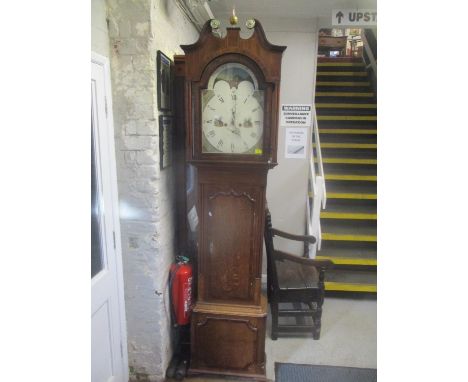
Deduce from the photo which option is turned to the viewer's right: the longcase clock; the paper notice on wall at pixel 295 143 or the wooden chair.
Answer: the wooden chair

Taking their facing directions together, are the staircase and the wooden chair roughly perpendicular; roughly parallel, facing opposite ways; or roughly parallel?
roughly perpendicular

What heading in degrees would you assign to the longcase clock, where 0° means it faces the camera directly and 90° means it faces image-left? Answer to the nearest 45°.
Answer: approximately 0°

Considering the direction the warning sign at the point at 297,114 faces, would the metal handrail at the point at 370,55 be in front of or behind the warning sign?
behind

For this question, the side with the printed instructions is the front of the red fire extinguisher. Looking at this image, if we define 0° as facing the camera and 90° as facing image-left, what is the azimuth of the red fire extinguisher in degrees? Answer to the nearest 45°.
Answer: approximately 315°

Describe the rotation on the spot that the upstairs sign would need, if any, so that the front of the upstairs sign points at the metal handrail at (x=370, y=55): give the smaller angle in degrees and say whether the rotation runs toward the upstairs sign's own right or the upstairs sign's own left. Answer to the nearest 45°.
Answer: approximately 180°

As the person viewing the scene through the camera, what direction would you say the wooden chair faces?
facing to the right of the viewer

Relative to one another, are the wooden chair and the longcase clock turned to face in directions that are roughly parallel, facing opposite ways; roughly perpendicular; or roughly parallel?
roughly perpendicular

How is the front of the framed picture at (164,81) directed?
to the viewer's right
